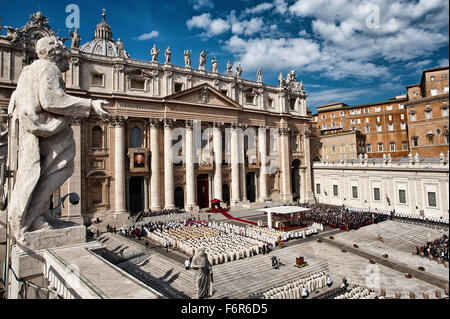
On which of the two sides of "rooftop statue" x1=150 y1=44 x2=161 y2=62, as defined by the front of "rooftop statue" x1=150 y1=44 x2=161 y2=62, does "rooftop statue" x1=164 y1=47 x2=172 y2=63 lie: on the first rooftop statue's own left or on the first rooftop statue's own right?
on the first rooftop statue's own left

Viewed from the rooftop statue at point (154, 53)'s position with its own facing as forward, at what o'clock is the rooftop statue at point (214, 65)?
the rooftop statue at point (214, 65) is roughly at 10 o'clock from the rooftop statue at point (154, 53).

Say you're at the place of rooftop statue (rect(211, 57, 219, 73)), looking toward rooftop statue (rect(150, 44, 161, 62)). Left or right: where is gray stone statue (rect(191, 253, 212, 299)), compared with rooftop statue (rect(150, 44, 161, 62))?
left

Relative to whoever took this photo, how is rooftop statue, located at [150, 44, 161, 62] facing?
facing the viewer and to the right of the viewer

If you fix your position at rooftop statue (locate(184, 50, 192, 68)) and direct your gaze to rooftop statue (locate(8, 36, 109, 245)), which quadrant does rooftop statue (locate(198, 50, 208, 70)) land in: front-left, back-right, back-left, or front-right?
back-left

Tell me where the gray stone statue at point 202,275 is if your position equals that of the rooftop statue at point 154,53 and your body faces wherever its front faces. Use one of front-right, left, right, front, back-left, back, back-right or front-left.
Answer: front-right

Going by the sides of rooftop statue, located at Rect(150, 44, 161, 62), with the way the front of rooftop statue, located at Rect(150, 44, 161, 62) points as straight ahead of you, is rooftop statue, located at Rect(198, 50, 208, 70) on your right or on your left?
on your left

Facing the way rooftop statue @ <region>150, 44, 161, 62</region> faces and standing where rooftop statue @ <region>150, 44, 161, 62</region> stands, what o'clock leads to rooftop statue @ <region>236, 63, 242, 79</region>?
rooftop statue @ <region>236, 63, 242, 79</region> is roughly at 10 o'clock from rooftop statue @ <region>150, 44, 161, 62</region>.
